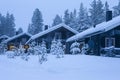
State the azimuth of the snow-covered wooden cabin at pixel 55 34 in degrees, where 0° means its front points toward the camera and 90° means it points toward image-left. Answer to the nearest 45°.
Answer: approximately 0°

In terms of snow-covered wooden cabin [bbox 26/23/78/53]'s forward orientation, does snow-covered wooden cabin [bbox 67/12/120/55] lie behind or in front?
in front
